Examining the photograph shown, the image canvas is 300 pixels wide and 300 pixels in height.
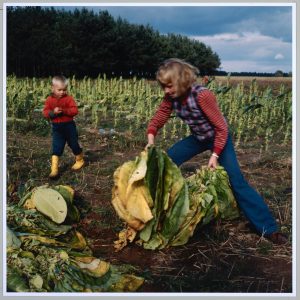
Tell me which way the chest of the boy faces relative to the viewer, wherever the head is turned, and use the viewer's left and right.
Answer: facing the viewer

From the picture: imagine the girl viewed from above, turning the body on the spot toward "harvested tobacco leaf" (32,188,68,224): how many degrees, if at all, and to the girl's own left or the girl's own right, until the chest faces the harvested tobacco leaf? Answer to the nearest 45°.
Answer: approximately 45° to the girl's own right

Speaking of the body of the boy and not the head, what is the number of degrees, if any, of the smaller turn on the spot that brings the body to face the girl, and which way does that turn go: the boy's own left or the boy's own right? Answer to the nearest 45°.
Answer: approximately 45° to the boy's own left

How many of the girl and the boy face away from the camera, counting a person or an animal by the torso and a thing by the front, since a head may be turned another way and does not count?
0

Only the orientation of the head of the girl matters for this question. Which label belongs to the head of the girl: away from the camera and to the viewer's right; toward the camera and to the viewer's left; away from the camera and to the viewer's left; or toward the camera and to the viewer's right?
toward the camera and to the viewer's left
